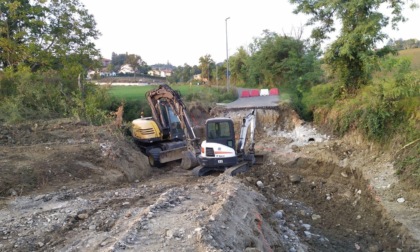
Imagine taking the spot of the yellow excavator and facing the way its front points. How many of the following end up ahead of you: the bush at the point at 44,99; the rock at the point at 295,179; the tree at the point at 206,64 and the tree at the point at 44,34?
1

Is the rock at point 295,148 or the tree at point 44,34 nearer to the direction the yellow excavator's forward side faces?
the rock

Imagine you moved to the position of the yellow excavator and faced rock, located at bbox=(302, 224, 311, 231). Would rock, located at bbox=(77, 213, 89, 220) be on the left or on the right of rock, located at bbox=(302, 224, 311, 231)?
right

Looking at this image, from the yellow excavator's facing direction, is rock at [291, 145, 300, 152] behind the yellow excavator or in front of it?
in front
